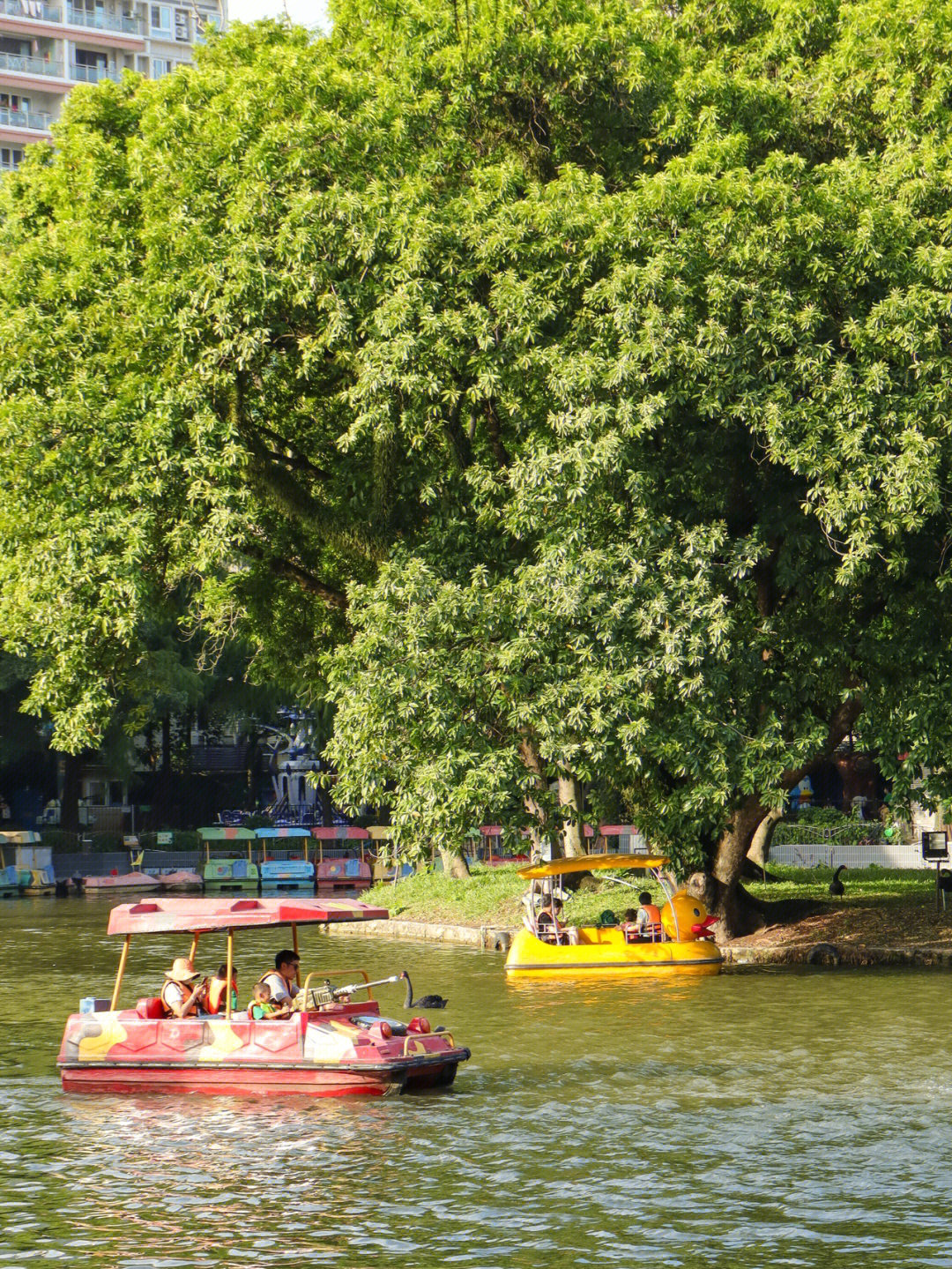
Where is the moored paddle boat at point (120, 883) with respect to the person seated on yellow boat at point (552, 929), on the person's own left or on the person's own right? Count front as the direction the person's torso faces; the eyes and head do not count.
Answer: on the person's own left

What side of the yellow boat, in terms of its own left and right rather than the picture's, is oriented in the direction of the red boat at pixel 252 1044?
right

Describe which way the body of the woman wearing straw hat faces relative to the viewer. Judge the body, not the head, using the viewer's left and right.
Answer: facing to the right of the viewer

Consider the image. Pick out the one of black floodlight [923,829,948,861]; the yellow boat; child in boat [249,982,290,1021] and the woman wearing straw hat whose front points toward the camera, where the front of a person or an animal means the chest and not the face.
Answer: the black floodlight

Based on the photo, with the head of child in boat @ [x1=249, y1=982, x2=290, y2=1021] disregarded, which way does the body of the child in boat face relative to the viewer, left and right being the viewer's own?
facing to the right of the viewer

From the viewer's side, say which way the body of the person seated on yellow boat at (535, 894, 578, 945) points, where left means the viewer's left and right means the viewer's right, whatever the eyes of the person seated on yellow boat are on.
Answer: facing to the right of the viewer

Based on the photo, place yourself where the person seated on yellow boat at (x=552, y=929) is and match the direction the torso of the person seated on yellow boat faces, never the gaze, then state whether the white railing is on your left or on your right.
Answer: on your left

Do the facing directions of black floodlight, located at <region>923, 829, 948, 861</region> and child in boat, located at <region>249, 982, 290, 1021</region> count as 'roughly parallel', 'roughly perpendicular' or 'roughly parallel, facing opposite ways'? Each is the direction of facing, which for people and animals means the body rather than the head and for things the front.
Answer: roughly perpendicular

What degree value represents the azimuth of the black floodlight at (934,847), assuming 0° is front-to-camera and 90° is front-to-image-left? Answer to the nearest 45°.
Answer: approximately 0°

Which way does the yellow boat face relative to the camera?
to the viewer's right

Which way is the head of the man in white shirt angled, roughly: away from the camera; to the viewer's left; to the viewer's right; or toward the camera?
to the viewer's right
